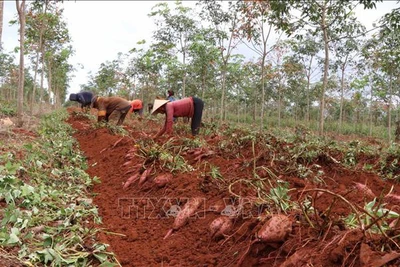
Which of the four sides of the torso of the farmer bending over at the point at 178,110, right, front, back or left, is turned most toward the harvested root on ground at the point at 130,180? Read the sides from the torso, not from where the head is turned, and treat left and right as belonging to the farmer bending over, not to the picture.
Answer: left

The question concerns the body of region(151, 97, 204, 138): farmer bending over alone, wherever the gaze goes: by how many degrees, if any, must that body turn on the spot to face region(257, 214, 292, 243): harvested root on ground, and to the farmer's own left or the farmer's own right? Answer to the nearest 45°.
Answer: approximately 90° to the farmer's own left

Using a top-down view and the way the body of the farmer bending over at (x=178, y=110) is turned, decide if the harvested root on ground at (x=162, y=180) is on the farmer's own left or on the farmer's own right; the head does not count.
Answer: on the farmer's own left

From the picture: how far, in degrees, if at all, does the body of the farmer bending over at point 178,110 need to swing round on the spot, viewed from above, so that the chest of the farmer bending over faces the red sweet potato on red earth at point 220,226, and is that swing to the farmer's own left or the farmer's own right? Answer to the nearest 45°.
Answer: approximately 90° to the farmer's own left

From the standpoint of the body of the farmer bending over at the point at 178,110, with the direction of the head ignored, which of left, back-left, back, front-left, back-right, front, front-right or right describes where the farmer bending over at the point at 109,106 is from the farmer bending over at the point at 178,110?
front-right

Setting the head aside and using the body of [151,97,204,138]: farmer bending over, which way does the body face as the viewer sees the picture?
to the viewer's left

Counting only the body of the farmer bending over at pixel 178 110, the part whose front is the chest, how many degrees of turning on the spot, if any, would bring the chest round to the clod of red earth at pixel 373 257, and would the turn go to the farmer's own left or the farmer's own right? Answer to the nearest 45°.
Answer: approximately 90° to the farmer's own left

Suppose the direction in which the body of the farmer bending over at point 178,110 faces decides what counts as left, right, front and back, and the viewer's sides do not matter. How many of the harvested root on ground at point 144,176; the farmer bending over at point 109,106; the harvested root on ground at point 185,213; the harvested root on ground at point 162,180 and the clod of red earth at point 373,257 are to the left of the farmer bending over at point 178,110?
4

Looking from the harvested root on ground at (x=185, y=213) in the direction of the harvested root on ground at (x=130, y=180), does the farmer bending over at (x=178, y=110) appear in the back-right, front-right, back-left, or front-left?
front-right

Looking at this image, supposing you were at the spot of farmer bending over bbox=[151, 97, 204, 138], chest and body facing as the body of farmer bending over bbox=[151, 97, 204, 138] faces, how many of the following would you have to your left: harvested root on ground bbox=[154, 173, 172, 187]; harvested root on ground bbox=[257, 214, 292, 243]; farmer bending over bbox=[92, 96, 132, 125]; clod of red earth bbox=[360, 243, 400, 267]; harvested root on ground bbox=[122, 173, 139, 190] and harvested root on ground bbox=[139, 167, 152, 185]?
5
